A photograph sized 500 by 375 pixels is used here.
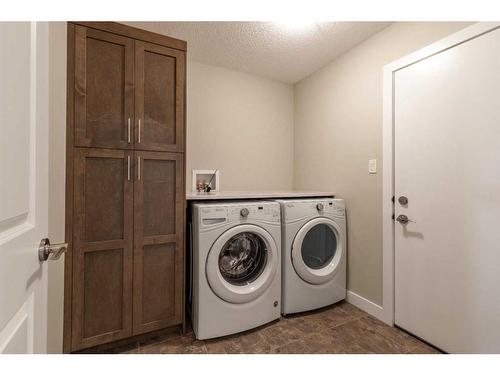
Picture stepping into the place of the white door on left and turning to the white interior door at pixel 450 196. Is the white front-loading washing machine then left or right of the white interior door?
left

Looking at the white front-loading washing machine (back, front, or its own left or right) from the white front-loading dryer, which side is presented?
left

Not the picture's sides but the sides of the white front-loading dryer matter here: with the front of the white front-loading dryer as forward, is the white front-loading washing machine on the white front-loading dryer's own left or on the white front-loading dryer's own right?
on the white front-loading dryer's own right

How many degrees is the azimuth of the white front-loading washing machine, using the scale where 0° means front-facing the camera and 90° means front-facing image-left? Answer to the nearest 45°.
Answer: approximately 315°

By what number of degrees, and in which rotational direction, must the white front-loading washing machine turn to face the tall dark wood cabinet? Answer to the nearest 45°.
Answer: approximately 135° to its right

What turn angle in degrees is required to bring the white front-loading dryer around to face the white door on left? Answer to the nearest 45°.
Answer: approximately 45° to its right

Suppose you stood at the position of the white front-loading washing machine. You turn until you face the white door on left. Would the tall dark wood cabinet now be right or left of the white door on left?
right

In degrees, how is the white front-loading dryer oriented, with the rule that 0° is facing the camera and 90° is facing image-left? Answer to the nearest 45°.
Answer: approximately 315°

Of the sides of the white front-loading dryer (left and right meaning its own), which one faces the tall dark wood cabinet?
right

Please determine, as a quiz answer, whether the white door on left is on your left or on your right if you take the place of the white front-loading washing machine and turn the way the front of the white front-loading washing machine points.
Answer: on your right
